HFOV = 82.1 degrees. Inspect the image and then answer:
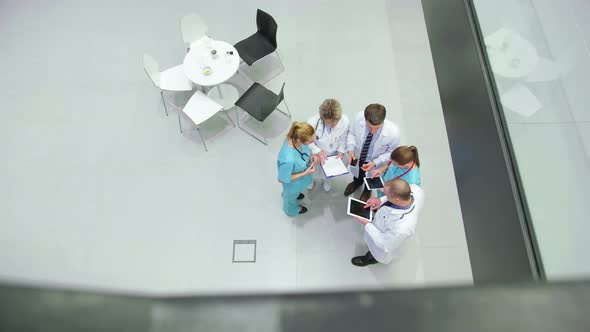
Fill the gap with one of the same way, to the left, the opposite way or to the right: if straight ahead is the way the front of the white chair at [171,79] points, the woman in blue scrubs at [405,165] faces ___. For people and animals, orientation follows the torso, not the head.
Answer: the opposite way

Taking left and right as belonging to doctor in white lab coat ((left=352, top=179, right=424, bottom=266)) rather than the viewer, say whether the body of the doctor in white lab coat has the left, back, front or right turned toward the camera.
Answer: left

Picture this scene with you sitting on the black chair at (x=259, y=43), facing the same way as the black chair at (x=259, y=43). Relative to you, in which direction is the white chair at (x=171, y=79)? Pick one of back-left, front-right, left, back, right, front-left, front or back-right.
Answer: front-right

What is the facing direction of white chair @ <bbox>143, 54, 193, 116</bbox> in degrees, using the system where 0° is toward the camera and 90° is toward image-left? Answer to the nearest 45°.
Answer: approximately 270°

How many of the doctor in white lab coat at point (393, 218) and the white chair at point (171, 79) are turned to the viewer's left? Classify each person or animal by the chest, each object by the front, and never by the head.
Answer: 1

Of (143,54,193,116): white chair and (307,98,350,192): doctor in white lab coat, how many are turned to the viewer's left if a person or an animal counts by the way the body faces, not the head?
0

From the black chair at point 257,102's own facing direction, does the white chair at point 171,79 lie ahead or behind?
ahead

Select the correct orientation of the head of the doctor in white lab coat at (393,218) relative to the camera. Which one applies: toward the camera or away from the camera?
away from the camera

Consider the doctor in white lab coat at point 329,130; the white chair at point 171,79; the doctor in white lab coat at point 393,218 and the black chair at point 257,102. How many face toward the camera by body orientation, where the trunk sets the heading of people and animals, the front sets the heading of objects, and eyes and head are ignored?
1

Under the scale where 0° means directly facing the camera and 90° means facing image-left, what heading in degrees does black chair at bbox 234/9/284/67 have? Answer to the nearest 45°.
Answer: approximately 45°

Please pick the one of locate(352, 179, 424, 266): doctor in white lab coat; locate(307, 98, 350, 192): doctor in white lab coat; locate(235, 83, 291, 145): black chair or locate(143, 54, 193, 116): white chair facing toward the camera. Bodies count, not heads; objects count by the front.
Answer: locate(307, 98, 350, 192): doctor in white lab coat
